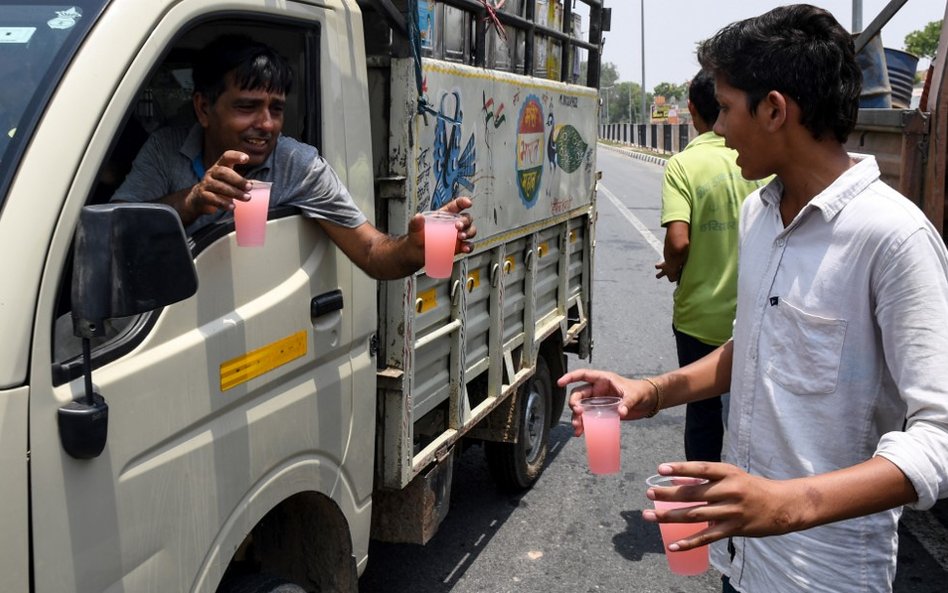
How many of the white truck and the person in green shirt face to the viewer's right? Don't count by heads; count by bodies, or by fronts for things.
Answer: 0

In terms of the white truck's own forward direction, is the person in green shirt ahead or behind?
behind

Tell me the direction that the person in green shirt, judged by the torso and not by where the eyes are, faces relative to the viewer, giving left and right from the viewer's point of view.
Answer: facing away from the viewer and to the left of the viewer

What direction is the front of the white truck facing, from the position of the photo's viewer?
facing the viewer and to the left of the viewer

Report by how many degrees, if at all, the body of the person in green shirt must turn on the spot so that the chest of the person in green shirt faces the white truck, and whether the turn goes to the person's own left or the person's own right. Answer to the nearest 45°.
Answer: approximately 90° to the person's own left
